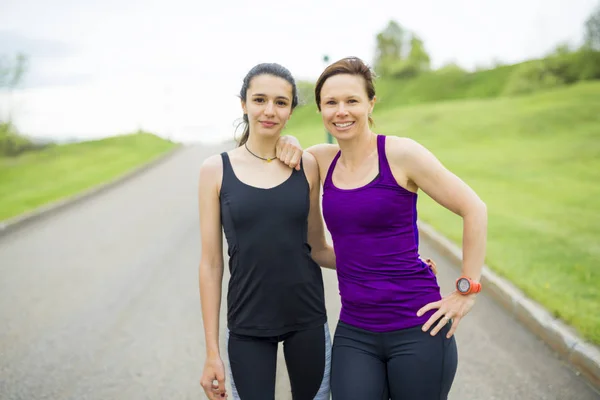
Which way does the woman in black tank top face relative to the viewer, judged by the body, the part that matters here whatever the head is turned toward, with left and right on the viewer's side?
facing the viewer

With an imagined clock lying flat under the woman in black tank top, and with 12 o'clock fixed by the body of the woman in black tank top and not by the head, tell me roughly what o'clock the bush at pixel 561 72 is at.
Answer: The bush is roughly at 7 o'clock from the woman in black tank top.

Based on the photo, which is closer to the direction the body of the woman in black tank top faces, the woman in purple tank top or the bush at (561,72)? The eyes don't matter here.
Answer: the woman in purple tank top

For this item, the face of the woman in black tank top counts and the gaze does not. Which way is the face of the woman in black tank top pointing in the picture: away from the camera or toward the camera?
toward the camera

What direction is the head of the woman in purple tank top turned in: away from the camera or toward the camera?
toward the camera

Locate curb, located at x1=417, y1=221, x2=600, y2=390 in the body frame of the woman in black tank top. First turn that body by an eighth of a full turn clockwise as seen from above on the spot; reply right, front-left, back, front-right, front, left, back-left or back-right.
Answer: back

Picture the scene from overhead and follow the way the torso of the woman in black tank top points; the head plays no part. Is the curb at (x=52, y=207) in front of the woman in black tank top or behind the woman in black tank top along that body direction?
behind

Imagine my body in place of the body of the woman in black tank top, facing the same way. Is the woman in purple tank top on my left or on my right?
on my left
